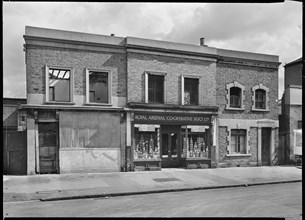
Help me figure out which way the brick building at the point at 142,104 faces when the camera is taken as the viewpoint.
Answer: facing the viewer
